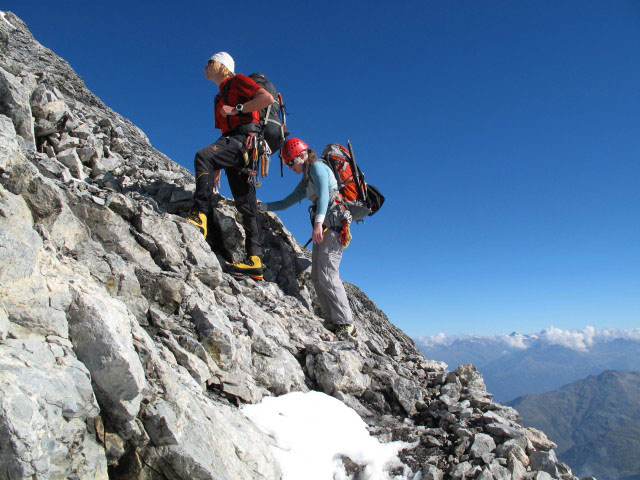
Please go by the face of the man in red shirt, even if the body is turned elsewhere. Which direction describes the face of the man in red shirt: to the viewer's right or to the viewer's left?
to the viewer's left

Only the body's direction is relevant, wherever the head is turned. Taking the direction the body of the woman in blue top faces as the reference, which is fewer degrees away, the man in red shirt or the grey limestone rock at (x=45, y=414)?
the man in red shirt

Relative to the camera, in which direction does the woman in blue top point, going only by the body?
to the viewer's left

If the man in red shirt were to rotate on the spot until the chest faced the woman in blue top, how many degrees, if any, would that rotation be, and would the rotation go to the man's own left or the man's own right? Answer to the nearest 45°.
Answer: approximately 180°

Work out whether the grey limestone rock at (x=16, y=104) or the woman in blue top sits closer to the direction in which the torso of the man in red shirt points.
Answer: the grey limestone rock

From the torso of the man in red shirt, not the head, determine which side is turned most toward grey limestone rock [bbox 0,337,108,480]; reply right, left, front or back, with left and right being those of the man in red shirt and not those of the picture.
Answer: left
